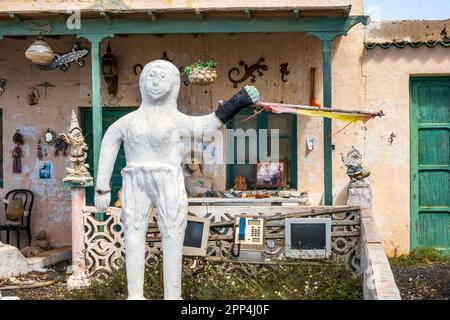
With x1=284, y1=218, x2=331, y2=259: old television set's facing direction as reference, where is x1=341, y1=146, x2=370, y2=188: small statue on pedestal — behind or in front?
behind

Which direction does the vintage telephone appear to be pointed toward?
toward the camera

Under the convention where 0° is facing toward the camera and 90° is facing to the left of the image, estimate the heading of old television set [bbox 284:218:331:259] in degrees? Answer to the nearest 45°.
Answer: approximately 0°

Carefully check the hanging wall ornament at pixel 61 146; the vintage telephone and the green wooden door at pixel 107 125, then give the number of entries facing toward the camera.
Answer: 3

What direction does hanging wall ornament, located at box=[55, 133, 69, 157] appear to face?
toward the camera

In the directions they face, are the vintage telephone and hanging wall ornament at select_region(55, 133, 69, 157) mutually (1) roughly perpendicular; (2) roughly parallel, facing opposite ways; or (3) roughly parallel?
roughly parallel

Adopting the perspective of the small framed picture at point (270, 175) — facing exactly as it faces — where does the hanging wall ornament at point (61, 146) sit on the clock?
The hanging wall ornament is roughly at 3 o'clock from the small framed picture.

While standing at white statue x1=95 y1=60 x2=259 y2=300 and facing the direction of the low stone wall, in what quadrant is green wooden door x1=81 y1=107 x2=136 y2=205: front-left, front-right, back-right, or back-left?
back-left

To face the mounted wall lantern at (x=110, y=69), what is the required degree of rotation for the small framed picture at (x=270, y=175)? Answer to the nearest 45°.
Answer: approximately 90° to its right

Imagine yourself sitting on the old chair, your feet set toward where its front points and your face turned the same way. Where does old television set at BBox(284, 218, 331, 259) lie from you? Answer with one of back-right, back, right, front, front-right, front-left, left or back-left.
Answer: left

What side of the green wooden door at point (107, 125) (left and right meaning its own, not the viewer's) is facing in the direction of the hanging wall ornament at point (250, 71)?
left

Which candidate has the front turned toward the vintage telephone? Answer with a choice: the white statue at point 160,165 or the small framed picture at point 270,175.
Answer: the small framed picture

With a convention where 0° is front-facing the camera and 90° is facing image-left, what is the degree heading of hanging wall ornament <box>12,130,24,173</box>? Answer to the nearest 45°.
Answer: approximately 0°

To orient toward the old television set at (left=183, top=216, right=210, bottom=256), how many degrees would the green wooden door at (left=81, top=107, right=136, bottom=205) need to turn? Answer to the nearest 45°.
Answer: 0° — it already faces it

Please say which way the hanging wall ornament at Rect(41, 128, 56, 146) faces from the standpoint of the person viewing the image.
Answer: facing the viewer

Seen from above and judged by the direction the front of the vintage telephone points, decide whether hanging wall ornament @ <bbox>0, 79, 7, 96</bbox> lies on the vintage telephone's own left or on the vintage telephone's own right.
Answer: on the vintage telephone's own right

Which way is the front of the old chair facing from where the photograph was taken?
facing the viewer and to the left of the viewer
